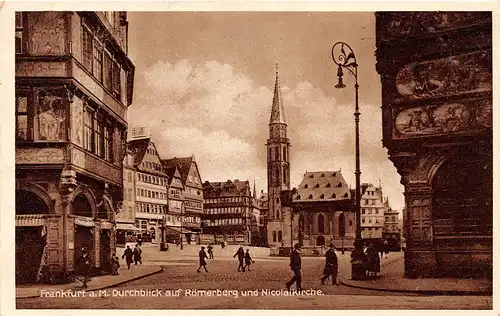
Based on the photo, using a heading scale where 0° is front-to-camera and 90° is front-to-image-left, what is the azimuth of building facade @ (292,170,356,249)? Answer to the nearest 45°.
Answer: approximately 0°

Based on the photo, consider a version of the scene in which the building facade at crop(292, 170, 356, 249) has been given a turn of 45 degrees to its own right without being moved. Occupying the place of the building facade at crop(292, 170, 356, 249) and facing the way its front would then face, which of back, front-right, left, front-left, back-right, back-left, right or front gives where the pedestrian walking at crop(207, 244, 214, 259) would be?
front
